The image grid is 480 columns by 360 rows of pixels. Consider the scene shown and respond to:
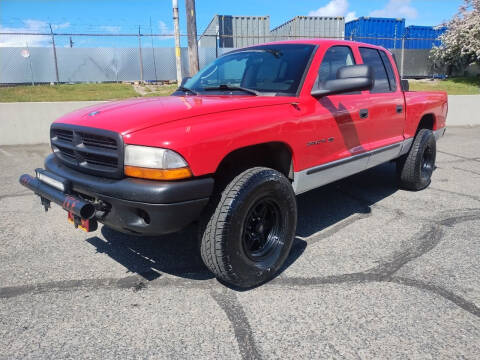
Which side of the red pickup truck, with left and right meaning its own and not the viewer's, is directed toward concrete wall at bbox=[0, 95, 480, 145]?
right

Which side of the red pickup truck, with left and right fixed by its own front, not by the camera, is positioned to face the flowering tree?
back

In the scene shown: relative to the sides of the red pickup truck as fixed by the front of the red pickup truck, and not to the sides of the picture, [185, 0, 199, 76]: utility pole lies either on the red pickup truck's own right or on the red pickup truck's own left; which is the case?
on the red pickup truck's own right

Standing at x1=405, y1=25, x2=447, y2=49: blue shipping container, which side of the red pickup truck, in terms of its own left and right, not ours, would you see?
back

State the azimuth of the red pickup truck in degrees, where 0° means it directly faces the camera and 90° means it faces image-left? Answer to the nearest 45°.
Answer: approximately 45°

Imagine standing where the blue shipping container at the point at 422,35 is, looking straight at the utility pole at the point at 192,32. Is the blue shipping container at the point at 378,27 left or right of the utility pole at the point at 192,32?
right

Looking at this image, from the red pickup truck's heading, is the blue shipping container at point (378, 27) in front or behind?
behind
